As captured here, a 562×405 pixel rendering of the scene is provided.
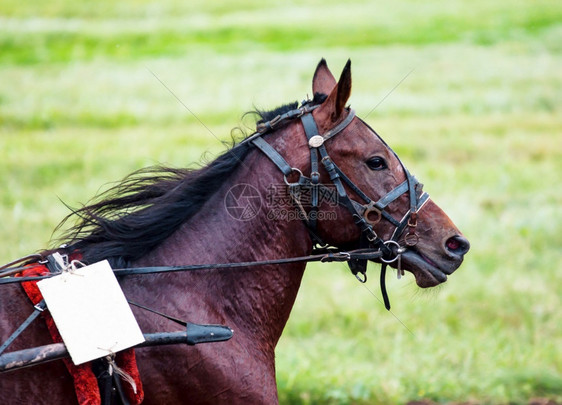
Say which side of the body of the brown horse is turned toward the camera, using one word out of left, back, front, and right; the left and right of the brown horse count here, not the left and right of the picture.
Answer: right
